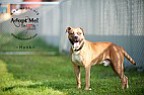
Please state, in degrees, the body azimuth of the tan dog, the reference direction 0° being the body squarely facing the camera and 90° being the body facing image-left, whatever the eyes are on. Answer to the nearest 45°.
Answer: approximately 45°
